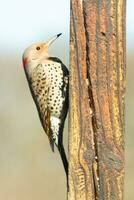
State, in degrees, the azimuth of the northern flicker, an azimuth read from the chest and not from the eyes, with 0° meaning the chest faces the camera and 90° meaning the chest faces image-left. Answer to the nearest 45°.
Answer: approximately 270°
